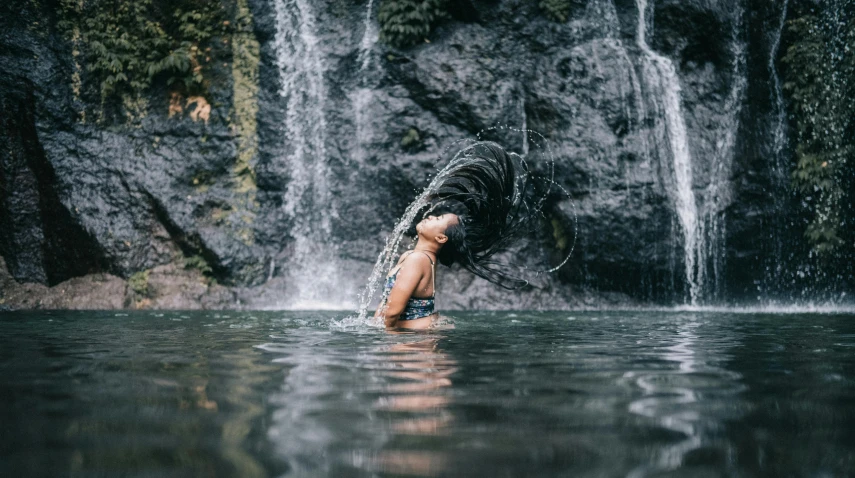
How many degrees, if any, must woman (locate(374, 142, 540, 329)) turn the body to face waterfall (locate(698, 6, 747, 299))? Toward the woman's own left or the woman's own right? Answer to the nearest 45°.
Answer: approximately 135° to the woman's own right

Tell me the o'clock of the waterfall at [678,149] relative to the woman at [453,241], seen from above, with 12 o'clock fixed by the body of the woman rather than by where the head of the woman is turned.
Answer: The waterfall is roughly at 4 o'clock from the woman.

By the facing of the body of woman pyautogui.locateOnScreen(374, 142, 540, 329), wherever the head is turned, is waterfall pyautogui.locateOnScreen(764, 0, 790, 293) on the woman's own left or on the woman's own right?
on the woman's own right

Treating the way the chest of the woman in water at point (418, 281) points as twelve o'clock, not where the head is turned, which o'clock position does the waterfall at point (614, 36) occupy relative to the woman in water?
The waterfall is roughly at 4 o'clock from the woman in water.

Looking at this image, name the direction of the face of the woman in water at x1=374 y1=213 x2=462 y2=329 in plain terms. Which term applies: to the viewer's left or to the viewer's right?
to the viewer's left

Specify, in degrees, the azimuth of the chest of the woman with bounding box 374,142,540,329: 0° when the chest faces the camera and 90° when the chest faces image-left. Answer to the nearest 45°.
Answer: approximately 90°

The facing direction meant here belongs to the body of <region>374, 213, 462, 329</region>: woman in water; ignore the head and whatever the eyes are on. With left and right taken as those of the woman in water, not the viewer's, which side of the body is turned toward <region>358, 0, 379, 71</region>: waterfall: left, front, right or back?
right

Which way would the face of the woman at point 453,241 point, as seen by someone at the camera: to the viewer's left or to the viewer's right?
to the viewer's left

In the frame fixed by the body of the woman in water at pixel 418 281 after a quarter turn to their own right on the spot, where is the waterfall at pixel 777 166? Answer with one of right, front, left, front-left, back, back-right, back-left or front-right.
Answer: front-right

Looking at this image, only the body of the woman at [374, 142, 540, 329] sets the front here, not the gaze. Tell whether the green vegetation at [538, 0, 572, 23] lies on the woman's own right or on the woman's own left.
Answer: on the woman's own right
